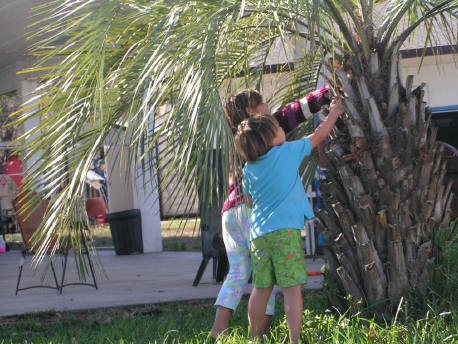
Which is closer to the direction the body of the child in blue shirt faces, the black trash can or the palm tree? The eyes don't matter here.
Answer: the palm tree

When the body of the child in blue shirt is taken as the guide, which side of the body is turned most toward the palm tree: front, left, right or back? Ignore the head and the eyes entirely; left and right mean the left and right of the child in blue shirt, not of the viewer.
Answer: front

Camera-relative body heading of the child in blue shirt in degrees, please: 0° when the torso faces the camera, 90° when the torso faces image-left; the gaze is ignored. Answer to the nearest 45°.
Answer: approximately 225°

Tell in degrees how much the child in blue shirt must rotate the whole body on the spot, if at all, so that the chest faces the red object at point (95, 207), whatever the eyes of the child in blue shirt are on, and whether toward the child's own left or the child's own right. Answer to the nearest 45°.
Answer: approximately 45° to the child's own left

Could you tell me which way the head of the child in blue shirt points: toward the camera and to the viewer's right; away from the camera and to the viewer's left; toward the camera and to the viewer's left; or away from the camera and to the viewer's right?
away from the camera and to the viewer's right

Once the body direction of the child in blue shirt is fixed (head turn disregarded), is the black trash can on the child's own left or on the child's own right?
on the child's own left

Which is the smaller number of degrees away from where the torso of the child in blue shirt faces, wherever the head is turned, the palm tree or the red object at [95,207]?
the palm tree
